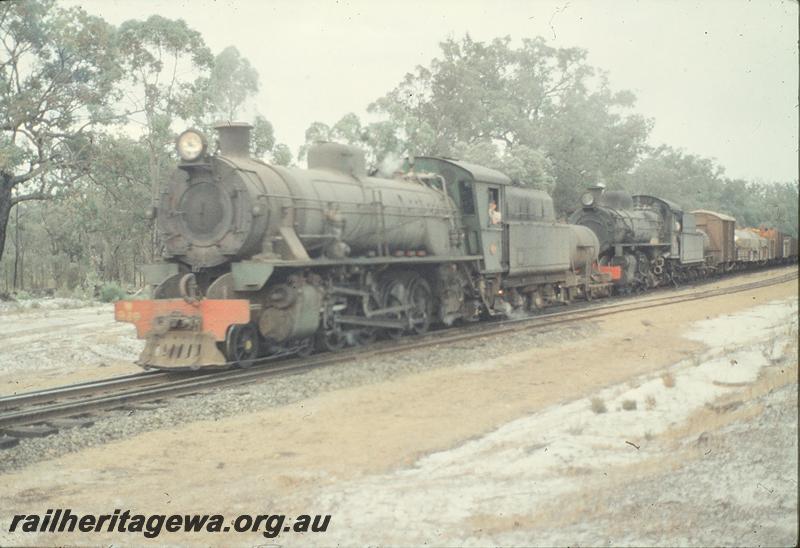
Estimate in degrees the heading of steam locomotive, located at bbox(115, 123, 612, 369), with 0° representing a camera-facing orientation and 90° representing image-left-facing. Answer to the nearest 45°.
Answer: approximately 45°

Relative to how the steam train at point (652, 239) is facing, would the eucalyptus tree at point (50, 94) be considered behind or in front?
in front

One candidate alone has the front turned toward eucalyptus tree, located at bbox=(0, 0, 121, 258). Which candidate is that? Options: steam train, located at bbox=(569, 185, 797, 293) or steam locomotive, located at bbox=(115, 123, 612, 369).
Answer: steam train, located at bbox=(569, 185, 797, 293)

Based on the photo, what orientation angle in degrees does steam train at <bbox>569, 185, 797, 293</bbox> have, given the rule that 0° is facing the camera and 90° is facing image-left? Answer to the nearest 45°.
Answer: approximately 45°

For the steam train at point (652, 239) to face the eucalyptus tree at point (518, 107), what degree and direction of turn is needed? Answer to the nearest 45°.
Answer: approximately 90° to its right

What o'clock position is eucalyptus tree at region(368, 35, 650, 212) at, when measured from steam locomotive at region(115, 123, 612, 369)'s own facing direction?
The eucalyptus tree is roughly at 5 o'clock from the steam locomotive.

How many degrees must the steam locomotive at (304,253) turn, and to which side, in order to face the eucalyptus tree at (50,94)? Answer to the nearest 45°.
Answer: approximately 90° to its right

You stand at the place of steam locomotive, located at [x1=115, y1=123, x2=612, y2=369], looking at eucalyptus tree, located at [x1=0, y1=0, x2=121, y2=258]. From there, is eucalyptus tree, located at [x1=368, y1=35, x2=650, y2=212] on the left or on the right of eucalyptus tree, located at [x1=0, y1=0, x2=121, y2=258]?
right
